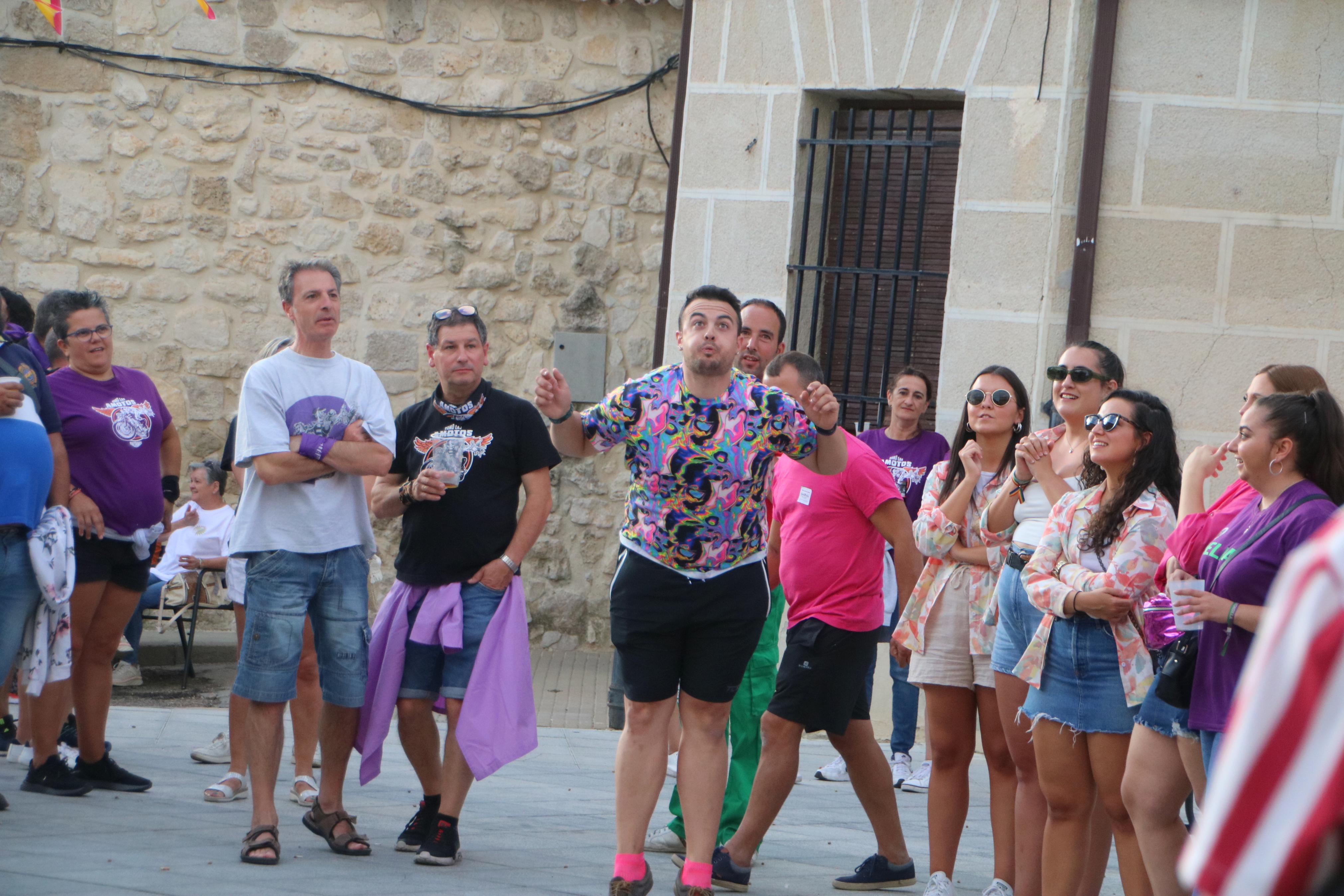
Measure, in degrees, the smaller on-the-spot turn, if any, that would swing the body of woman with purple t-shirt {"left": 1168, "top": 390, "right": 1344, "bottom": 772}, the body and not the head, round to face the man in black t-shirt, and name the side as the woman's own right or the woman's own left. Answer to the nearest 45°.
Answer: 0° — they already face them

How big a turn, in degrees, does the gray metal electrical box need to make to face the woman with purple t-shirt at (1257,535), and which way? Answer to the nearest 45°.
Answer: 0° — it already faces them

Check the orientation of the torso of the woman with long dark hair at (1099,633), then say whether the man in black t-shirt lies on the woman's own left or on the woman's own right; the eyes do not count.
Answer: on the woman's own right

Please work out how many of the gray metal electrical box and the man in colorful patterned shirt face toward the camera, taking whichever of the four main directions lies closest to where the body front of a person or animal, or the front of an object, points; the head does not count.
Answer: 2

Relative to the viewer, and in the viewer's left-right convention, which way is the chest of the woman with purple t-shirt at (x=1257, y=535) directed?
facing to the left of the viewer

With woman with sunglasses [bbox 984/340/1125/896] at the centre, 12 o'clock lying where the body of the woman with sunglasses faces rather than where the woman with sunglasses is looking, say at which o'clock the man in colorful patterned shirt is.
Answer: The man in colorful patterned shirt is roughly at 1 o'clock from the woman with sunglasses.

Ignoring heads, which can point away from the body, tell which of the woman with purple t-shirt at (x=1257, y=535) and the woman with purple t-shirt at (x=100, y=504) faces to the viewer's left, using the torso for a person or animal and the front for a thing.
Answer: the woman with purple t-shirt at (x=1257, y=535)
